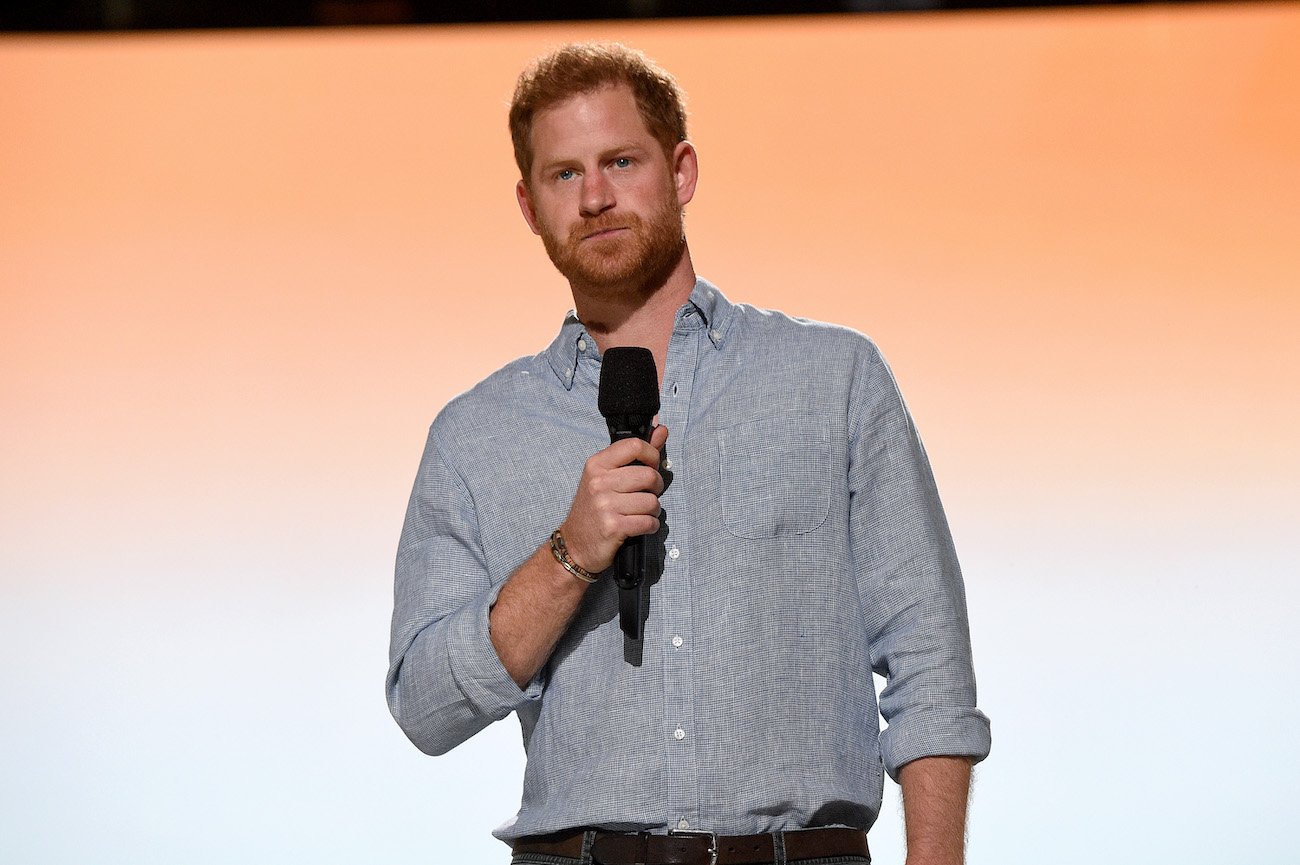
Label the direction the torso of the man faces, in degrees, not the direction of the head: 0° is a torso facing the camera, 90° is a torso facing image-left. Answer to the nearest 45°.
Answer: approximately 0°
